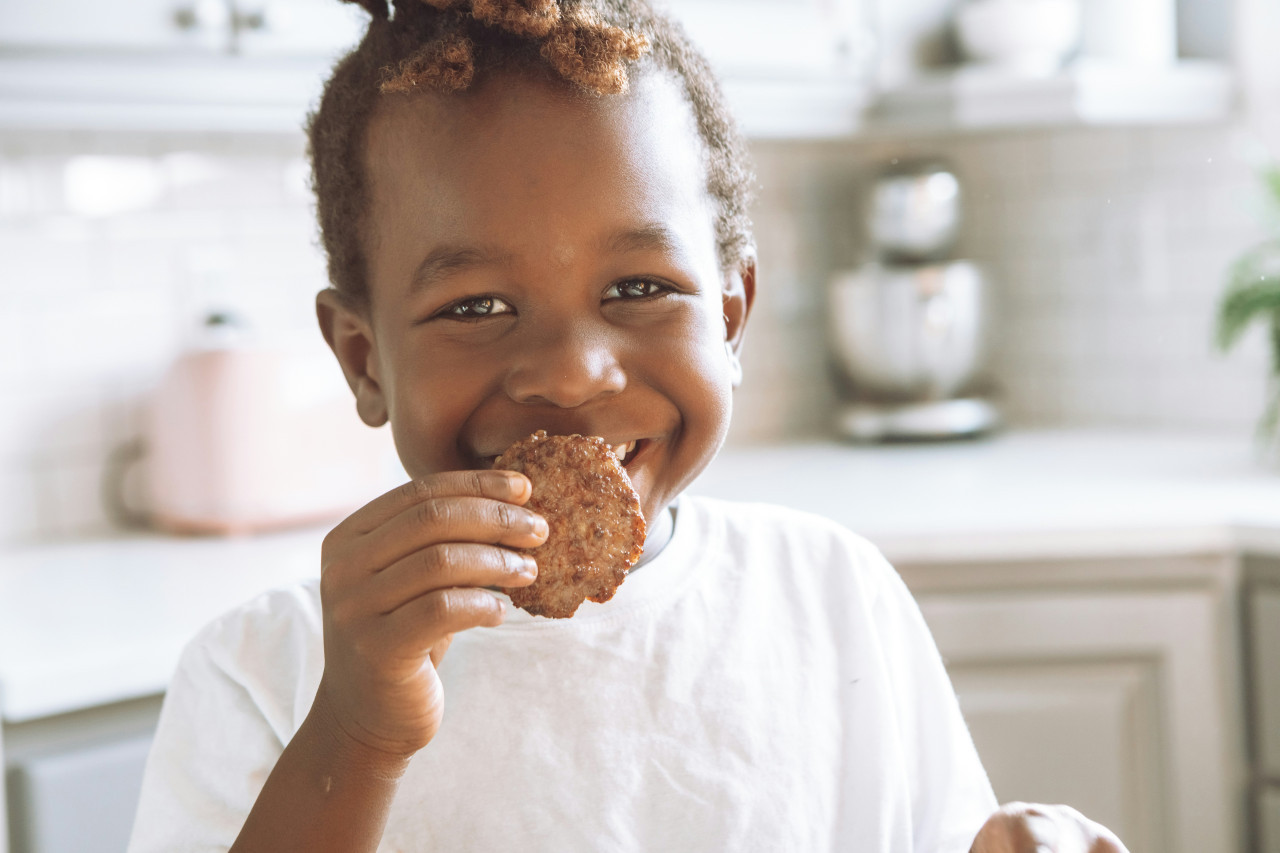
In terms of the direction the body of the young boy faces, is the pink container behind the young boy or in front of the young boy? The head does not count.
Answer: behind

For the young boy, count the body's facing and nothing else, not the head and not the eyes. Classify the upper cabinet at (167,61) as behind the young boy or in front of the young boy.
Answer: behind

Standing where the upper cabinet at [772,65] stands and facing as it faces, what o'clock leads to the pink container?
The pink container is roughly at 2 o'clock from the upper cabinet.

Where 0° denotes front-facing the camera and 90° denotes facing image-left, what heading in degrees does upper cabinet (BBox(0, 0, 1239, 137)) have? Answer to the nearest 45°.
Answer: approximately 0°
